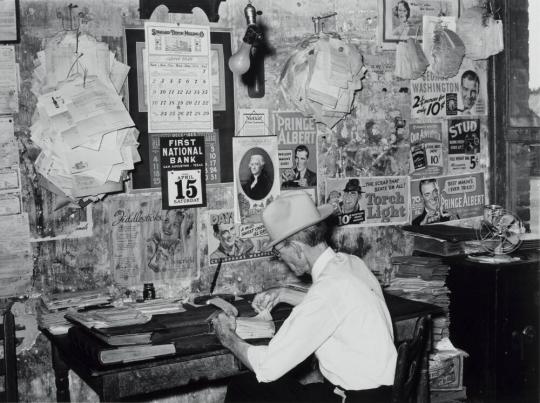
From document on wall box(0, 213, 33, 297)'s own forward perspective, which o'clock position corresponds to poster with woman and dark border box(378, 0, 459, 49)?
The poster with woman and dark border is roughly at 9 o'clock from the document on wall.

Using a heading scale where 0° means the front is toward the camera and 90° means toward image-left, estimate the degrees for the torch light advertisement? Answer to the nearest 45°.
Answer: approximately 0°

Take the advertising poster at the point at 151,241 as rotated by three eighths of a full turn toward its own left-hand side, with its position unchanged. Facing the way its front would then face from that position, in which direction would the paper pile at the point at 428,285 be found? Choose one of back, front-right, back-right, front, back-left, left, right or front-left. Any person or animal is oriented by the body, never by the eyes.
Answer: front-right

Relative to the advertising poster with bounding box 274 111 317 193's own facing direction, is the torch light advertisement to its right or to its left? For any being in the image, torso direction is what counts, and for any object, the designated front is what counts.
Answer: on its left

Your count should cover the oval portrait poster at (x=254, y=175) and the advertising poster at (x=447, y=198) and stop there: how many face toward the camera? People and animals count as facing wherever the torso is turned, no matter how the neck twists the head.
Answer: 2

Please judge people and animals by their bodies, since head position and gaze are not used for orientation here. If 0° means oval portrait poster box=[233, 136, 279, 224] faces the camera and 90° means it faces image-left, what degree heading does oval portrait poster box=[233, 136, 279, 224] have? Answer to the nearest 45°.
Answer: approximately 0°

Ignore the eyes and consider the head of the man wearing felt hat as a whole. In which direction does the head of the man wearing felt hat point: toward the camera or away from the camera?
away from the camera

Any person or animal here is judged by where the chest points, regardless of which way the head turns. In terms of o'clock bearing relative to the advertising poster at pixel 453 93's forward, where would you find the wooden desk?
The wooden desk is roughly at 1 o'clock from the advertising poster.

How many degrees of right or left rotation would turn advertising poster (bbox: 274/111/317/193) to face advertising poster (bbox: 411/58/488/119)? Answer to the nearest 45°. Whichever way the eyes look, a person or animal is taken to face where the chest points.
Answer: approximately 135° to its left

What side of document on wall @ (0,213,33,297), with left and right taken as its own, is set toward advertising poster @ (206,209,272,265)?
left

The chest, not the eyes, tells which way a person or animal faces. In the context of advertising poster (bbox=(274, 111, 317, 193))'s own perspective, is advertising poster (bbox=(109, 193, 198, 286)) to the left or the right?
on its right
